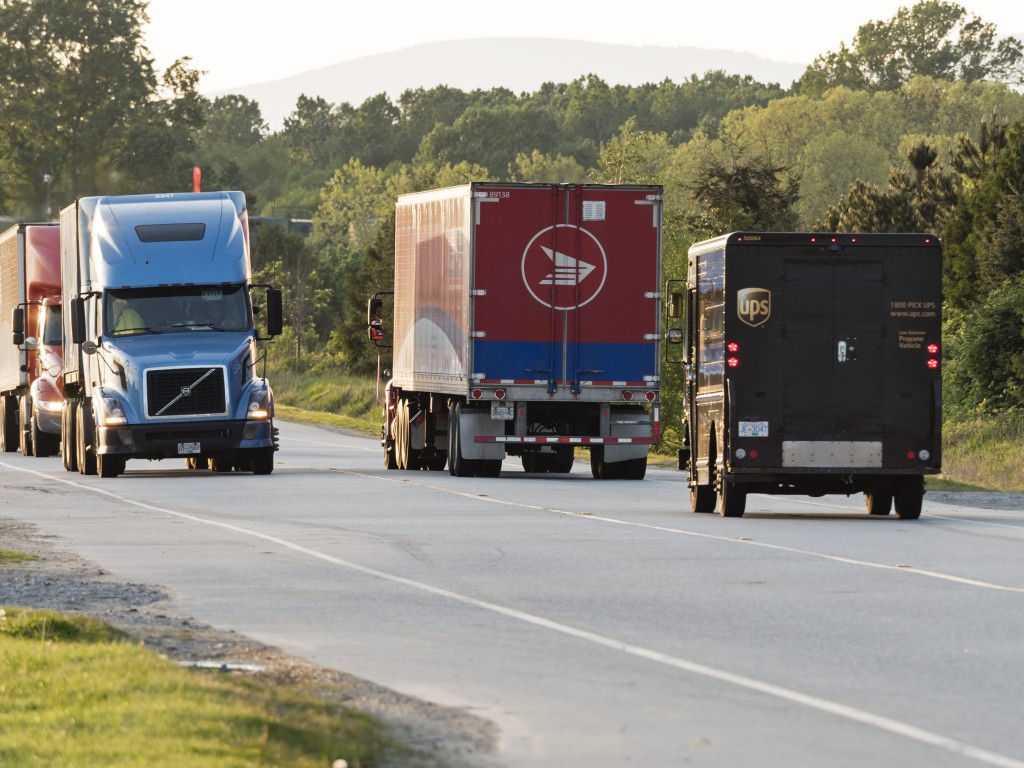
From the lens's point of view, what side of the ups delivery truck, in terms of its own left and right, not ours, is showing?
back

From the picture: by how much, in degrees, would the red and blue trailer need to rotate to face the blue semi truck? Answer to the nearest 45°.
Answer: approximately 90° to its left

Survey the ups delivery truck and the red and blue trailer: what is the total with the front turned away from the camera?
2

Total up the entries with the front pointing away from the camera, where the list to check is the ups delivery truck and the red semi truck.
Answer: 1

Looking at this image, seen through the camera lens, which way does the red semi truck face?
facing the viewer and to the right of the viewer

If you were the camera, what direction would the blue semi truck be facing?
facing the viewer

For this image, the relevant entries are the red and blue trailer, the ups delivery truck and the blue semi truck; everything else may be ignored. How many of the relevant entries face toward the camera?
1

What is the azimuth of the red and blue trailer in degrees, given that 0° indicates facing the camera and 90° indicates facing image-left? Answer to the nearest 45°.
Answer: approximately 180°

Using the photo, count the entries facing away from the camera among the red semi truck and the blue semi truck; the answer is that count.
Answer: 0

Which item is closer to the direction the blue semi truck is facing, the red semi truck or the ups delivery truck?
the ups delivery truck

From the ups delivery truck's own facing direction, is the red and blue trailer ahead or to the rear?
ahead

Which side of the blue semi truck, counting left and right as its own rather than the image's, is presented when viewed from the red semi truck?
back

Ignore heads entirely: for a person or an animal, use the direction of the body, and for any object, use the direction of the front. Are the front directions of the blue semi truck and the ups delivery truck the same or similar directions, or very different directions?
very different directions
